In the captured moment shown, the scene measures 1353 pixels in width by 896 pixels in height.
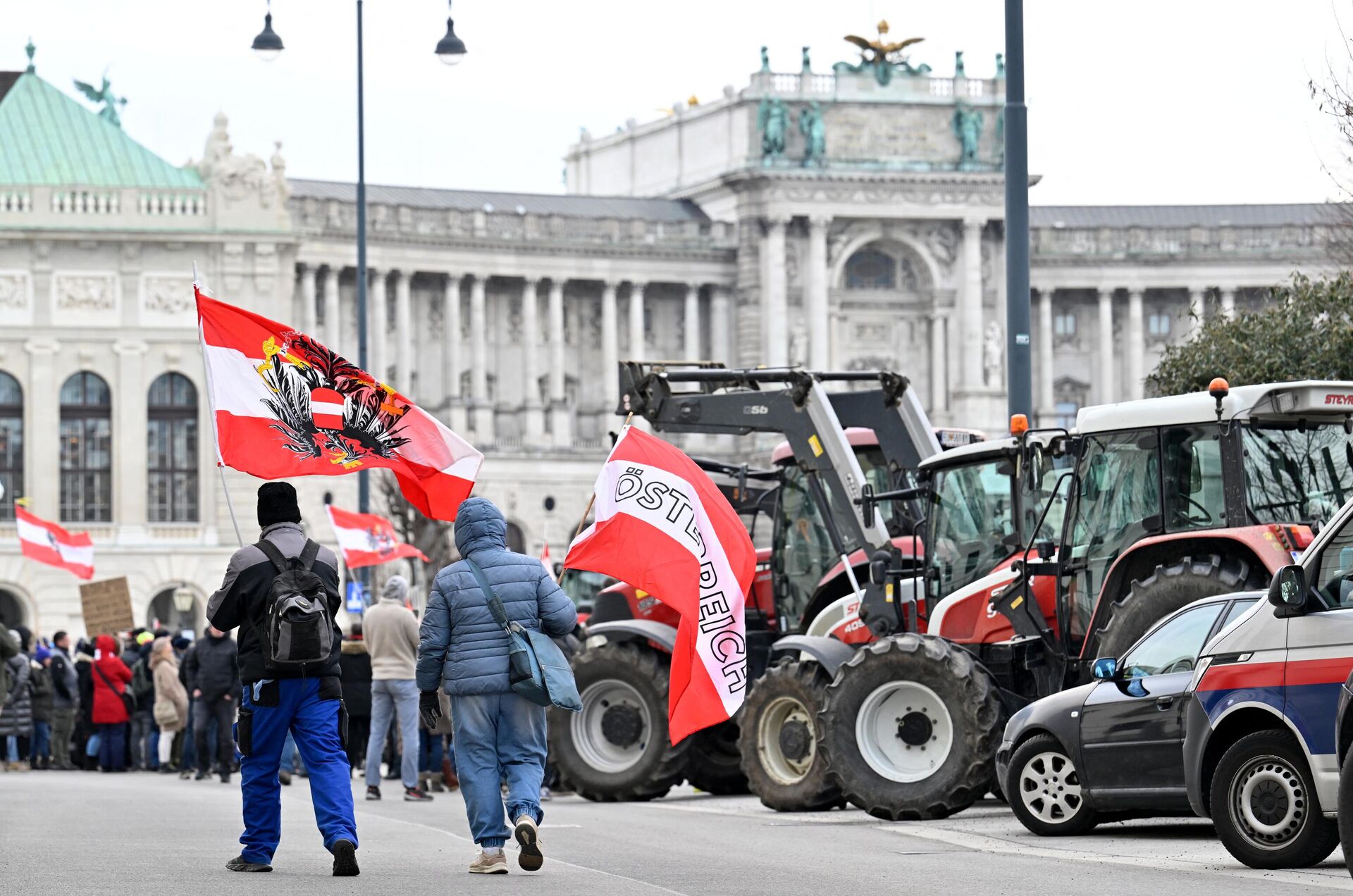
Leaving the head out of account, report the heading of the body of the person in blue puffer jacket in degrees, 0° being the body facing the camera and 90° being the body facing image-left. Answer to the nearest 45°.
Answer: approximately 180°

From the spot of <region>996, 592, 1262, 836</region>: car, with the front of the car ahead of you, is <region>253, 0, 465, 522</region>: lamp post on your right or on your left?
on your right

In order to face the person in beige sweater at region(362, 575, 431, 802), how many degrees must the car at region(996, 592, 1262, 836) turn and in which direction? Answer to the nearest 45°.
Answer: approximately 45° to its right

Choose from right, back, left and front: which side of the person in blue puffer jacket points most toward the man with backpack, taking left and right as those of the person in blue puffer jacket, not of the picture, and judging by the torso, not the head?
left

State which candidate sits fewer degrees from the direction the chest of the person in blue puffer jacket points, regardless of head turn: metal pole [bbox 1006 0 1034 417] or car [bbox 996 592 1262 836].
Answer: the metal pole

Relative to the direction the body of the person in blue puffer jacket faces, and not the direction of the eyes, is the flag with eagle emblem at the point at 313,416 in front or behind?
in front

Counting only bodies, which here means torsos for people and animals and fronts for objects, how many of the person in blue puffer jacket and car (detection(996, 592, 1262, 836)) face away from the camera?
1

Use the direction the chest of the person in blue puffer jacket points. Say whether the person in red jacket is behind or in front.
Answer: in front

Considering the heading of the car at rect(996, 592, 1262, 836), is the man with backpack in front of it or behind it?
in front

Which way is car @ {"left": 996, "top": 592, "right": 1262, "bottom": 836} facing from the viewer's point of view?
to the viewer's left

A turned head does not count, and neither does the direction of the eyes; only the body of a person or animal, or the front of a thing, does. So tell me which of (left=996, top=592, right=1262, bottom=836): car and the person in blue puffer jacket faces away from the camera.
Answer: the person in blue puffer jacket

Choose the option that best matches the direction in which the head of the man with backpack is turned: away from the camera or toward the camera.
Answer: away from the camera

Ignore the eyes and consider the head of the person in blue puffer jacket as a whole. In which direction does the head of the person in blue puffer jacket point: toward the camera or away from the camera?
away from the camera

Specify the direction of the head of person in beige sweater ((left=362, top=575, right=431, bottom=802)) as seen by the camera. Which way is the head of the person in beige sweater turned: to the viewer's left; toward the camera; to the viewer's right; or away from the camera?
away from the camera

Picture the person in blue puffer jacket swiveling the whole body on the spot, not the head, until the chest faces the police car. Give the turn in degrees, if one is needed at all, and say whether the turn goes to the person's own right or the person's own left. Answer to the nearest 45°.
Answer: approximately 90° to the person's own right
